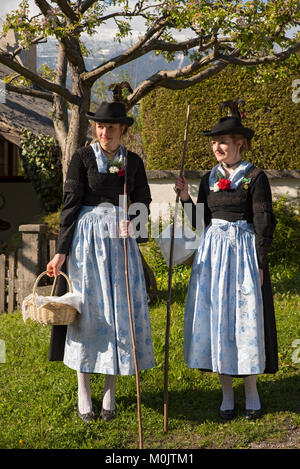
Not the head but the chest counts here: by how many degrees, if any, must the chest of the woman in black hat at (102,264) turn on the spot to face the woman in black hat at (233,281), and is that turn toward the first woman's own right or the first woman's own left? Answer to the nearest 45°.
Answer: approximately 90° to the first woman's own left

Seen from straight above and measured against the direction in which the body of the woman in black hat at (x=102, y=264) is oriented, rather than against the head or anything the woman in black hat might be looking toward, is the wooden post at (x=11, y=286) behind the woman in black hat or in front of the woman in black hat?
behind

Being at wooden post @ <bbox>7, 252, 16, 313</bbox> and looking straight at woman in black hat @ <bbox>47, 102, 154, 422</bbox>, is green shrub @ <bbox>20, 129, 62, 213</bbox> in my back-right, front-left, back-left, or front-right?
back-left

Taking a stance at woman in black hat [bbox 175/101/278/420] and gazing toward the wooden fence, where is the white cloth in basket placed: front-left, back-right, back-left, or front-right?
front-left

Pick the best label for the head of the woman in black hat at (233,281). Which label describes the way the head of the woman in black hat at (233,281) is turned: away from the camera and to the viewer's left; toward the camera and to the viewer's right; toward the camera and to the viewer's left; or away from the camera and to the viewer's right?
toward the camera and to the viewer's left

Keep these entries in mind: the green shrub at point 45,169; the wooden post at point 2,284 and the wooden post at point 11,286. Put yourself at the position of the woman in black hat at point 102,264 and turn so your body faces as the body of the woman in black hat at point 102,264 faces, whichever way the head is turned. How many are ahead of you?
0

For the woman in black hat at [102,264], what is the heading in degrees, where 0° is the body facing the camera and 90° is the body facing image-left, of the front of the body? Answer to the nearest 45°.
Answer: approximately 0°

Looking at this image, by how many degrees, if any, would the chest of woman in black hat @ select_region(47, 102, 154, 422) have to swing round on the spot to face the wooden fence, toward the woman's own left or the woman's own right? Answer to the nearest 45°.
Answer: approximately 180°

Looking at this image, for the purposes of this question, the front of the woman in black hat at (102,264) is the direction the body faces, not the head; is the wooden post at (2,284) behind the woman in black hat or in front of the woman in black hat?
behind

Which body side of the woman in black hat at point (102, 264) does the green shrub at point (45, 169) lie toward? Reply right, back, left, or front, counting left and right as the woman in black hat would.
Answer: back
